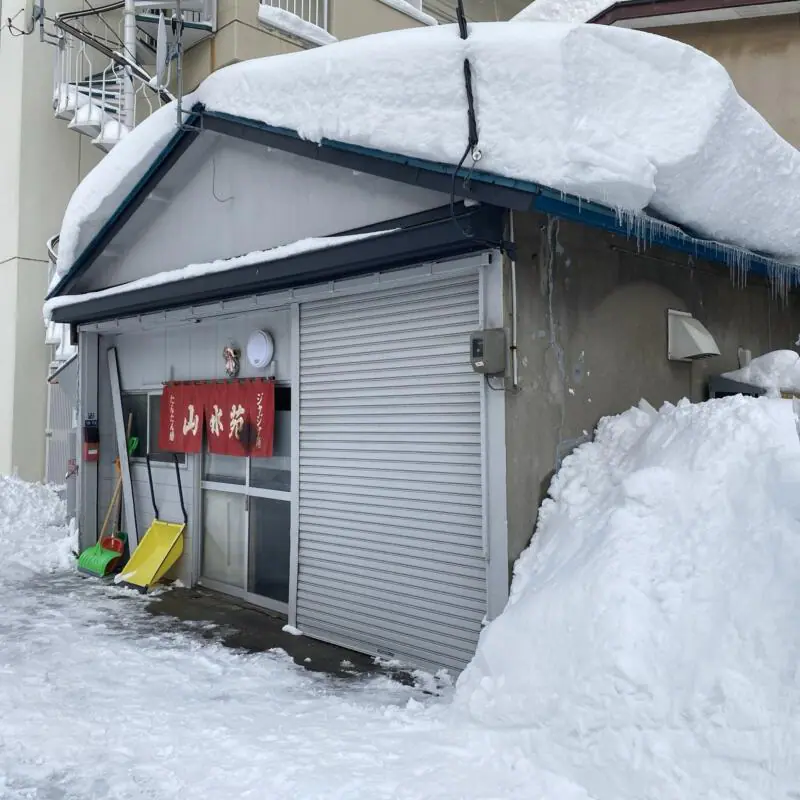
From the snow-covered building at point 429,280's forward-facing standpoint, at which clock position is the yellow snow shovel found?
The yellow snow shovel is roughly at 1 o'clock from the snow-covered building.

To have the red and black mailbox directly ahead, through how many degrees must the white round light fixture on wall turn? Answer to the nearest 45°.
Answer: approximately 90° to its right

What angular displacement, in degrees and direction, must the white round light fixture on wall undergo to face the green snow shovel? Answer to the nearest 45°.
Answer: approximately 90° to its right

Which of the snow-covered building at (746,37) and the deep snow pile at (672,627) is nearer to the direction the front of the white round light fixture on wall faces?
the deep snow pile

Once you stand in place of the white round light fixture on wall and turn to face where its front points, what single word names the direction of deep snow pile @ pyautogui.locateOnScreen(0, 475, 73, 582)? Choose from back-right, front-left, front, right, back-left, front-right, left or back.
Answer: right

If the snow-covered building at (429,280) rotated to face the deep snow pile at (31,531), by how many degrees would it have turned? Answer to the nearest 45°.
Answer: approximately 90° to its right

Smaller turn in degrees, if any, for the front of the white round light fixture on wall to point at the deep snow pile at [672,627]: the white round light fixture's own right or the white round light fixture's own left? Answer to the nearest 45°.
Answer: approximately 90° to the white round light fixture's own left

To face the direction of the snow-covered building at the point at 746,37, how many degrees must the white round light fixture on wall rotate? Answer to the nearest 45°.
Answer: approximately 135° to its left

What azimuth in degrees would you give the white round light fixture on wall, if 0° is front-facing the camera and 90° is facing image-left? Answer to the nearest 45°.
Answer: approximately 45°

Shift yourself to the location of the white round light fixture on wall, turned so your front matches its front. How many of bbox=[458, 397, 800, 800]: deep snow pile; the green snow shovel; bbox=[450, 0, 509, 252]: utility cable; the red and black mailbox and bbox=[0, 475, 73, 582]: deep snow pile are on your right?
3

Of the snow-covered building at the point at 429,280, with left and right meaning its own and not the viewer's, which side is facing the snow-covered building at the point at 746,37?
back

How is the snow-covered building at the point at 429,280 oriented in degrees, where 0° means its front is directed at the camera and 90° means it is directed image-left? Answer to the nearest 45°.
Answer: approximately 45°
